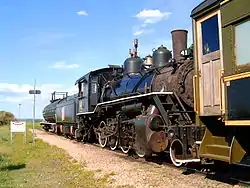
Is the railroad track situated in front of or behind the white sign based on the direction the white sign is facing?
in front

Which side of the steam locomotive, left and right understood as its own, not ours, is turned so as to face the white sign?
back

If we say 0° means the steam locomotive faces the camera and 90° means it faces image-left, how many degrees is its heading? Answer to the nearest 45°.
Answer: approximately 315°

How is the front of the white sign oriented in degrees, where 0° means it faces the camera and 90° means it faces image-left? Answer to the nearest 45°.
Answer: approximately 0°

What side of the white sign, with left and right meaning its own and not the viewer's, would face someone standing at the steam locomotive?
front

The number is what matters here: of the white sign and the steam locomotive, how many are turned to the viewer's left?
0
